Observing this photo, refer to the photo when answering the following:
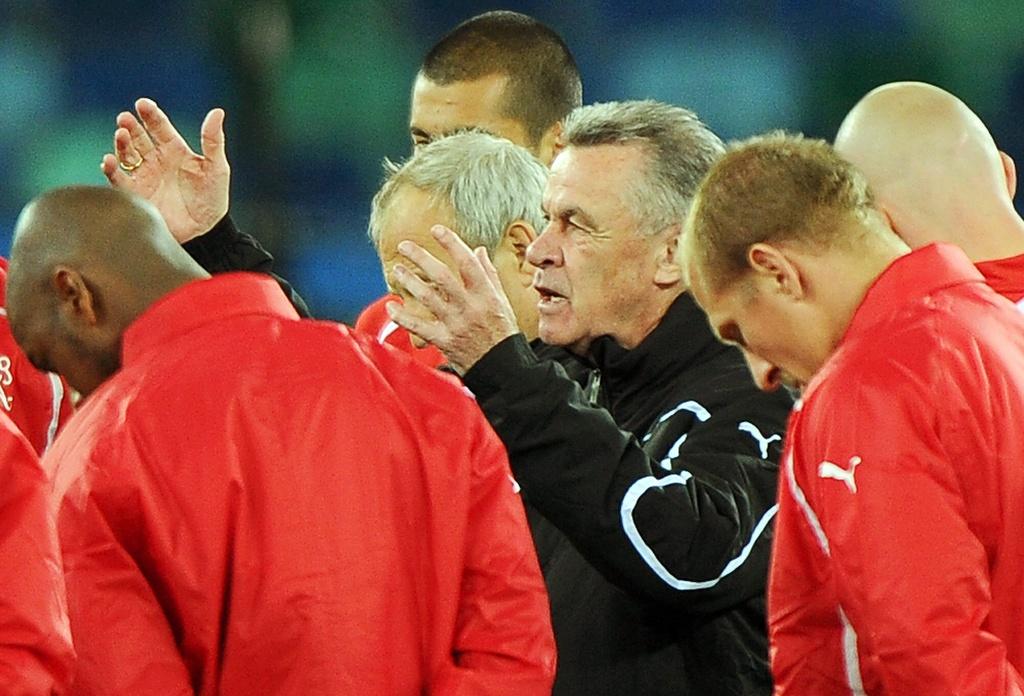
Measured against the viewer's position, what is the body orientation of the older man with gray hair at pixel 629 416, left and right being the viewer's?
facing to the left of the viewer

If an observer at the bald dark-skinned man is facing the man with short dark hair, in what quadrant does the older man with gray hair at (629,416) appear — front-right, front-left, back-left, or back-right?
front-right

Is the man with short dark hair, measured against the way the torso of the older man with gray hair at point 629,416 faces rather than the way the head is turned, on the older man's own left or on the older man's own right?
on the older man's own right

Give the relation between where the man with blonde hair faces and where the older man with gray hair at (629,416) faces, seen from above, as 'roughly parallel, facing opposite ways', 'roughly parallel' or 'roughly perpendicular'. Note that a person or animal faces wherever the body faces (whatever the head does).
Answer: roughly parallel

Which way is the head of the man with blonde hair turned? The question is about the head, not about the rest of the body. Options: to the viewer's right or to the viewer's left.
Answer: to the viewer's left

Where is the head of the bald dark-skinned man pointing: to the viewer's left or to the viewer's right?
to the viewer's left

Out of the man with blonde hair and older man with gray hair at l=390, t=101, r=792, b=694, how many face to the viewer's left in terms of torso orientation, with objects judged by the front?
2

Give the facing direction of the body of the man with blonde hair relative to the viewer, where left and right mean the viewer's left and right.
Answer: facing to the left of the viewer

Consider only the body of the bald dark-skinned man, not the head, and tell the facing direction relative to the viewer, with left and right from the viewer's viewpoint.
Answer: facing away from the viewer and to the left of the viewer
